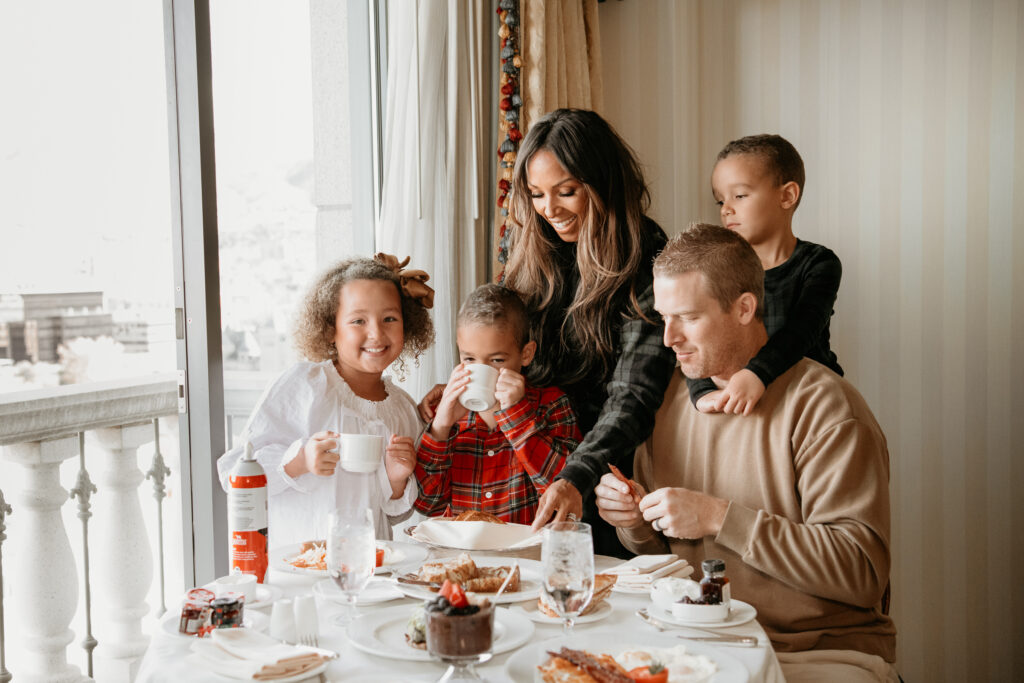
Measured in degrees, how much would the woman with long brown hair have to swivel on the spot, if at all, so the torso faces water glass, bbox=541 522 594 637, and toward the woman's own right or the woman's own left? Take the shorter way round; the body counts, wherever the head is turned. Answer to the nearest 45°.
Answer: approximately 45° to the woman's own left

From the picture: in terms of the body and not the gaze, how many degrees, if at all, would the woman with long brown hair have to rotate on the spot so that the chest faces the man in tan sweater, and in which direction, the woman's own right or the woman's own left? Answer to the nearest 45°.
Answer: approximately 90° to the woman's own left

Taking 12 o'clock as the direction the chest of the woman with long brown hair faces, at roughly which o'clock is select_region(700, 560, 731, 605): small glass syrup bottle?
The small glass syrup bottle is roughly at 10 o'clock from the woman with long brown hair.

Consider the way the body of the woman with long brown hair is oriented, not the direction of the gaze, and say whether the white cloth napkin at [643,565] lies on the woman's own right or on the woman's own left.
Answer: on the woman's own left

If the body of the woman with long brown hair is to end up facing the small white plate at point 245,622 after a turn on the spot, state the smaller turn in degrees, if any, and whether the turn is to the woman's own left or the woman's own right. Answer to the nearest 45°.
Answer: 0° — they already face it

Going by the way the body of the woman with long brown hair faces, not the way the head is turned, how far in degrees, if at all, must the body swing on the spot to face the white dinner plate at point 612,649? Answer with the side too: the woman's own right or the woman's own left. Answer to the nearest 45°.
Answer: approximately 45° to the woman's own left

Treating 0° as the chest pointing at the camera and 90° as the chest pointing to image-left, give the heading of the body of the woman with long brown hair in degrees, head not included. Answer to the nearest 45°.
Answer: approximately 45°
